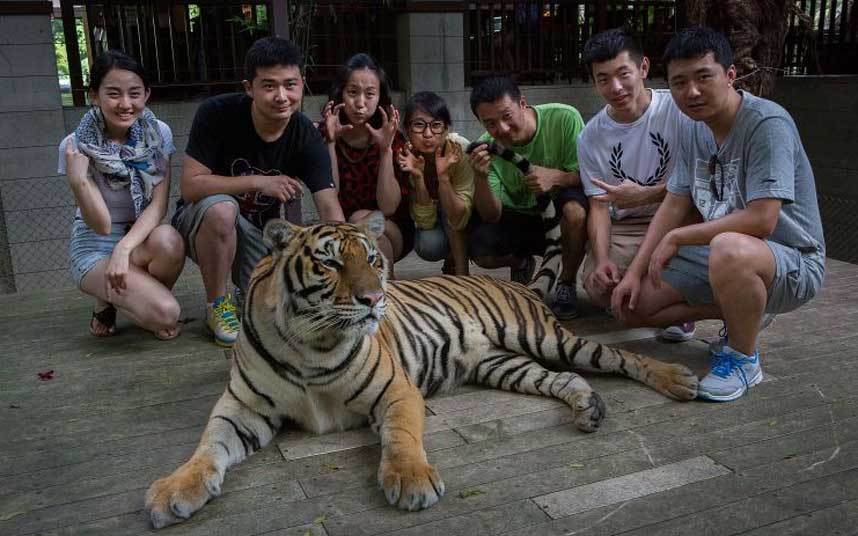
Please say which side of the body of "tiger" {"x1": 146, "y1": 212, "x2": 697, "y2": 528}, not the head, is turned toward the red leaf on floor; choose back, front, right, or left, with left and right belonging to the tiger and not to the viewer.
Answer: right

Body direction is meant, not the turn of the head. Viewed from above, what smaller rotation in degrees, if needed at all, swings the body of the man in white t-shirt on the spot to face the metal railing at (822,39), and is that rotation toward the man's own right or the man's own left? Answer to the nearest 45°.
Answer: approximately 180°

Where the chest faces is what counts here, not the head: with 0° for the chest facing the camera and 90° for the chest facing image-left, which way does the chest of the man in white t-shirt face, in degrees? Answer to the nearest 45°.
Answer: approximately 0°

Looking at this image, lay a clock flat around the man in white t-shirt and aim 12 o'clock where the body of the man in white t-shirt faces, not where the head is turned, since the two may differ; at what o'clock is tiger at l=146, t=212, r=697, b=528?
The tiger is roughly at 1 o'clock from the man in white t-shirt.

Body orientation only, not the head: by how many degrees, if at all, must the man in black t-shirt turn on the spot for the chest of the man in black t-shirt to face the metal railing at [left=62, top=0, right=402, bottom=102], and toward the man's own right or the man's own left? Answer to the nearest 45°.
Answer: approximately 180°

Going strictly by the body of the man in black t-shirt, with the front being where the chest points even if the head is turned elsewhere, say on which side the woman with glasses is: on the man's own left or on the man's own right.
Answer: on the man's own left

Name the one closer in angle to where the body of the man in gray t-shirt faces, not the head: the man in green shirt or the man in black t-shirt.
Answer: the man in black t-shirt
